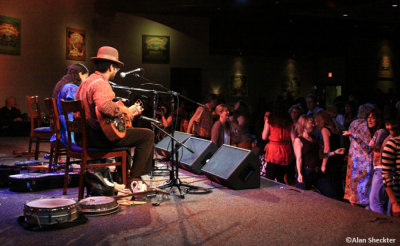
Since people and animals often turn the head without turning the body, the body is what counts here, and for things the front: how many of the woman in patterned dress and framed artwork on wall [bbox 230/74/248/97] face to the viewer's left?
1

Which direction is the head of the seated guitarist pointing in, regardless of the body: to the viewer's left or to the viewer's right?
to the viewer's right

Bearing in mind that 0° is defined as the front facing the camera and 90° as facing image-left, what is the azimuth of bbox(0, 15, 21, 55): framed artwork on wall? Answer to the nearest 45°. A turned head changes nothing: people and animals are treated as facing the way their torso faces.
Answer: approximately 315°

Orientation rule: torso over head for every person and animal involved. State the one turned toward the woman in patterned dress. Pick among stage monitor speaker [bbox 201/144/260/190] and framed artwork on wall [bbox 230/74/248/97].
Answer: the framed artwork on wall

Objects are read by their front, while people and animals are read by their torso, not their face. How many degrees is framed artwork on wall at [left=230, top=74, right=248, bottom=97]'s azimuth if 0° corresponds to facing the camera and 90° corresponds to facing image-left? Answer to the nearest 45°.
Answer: approximately 0°

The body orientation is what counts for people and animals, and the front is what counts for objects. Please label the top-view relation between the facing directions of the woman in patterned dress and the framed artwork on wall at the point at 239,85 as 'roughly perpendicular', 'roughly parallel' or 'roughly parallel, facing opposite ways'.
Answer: roughly perpendicular
